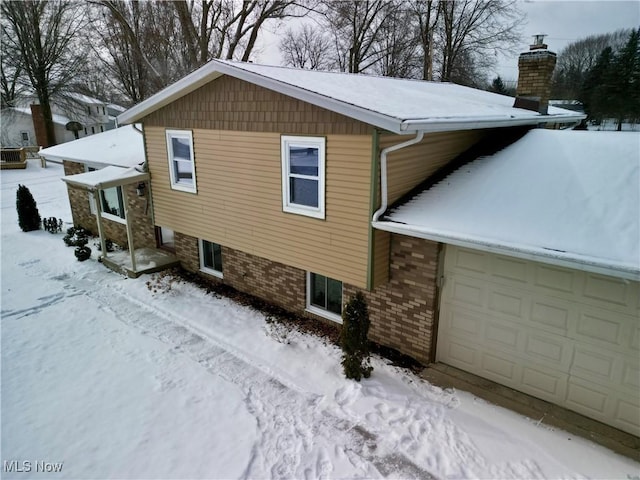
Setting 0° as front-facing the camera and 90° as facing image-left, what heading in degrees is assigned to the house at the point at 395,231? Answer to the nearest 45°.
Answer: approximately 45°

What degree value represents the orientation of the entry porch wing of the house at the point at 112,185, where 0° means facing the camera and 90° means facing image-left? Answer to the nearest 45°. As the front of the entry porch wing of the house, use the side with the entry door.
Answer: approximately 45°

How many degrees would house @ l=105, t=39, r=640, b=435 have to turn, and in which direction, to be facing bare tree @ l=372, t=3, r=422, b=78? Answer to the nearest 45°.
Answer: approximately 135° to its right

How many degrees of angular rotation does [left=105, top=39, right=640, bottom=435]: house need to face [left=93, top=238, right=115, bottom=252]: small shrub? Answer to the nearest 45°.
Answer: approximately 90° to its right

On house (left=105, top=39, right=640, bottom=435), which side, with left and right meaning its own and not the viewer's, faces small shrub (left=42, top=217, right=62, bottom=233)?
right

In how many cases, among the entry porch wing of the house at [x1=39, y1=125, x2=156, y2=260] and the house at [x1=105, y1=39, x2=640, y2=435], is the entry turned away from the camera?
0

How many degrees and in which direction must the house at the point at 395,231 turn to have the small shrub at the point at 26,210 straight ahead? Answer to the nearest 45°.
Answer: approximately 90° to its right

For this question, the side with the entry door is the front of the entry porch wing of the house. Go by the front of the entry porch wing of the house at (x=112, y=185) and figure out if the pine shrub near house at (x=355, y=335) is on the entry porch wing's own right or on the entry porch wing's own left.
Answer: on the entry porch wing's own left
